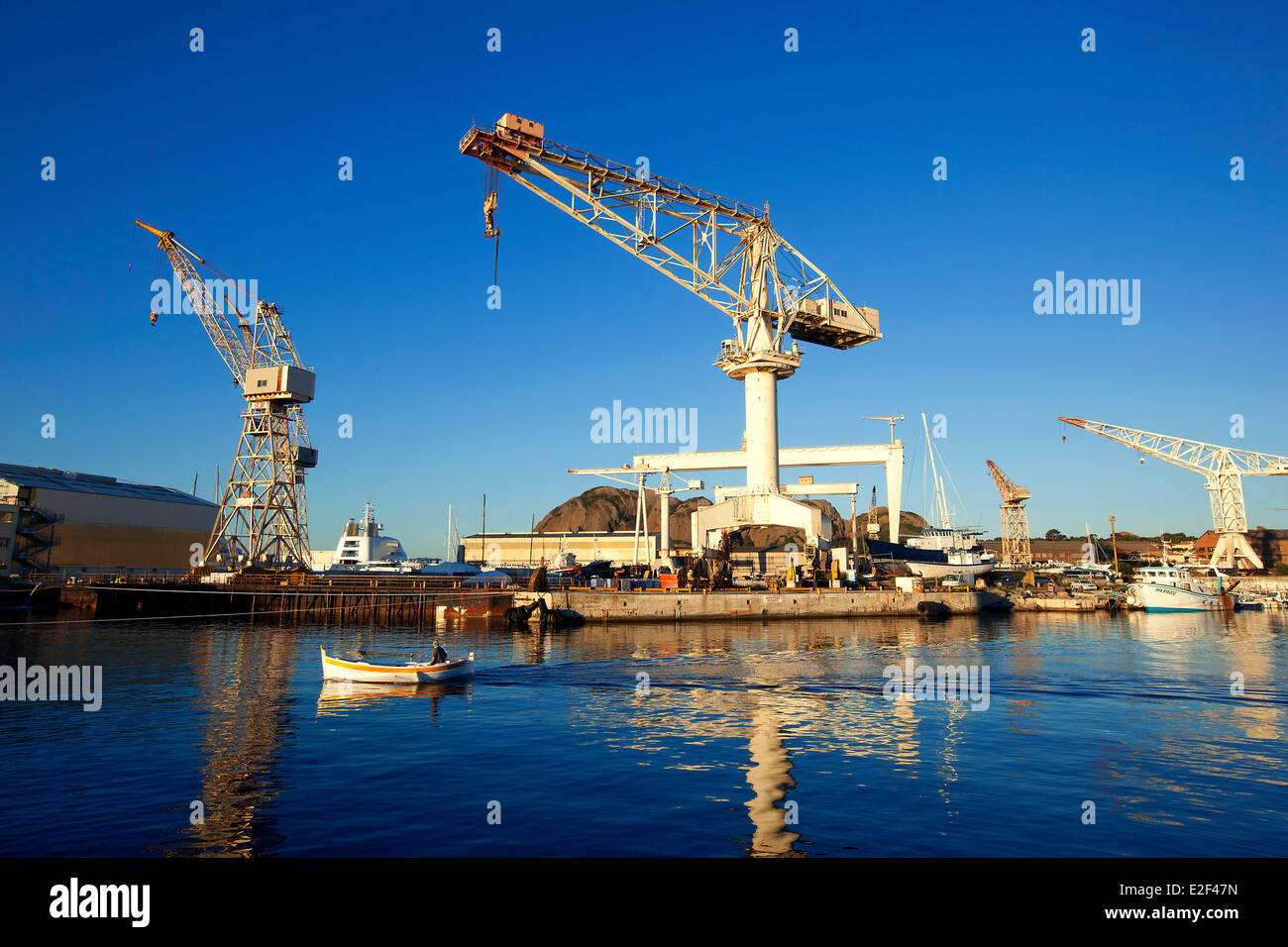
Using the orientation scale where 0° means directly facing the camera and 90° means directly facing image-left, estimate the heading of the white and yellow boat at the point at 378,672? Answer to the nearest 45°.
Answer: approximately 90°
